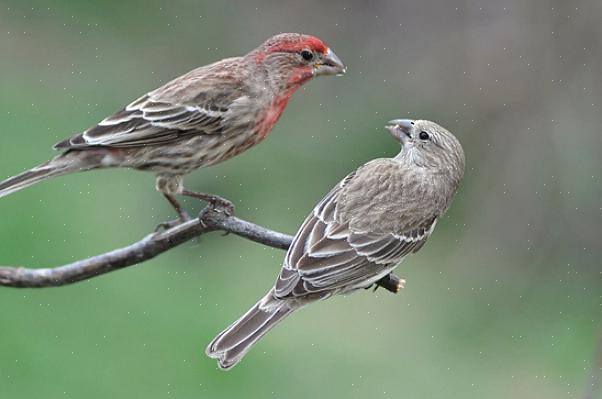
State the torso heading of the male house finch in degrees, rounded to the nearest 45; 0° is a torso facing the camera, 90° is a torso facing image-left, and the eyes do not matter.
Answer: approximately 270°

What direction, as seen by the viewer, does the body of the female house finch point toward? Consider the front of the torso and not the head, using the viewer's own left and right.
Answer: facing away from the viewer and to the right of the viewer

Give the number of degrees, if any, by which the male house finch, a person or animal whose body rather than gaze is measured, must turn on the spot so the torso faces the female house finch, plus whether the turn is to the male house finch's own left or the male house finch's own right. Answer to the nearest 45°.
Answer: approximately 45° to the male house finch's own right
